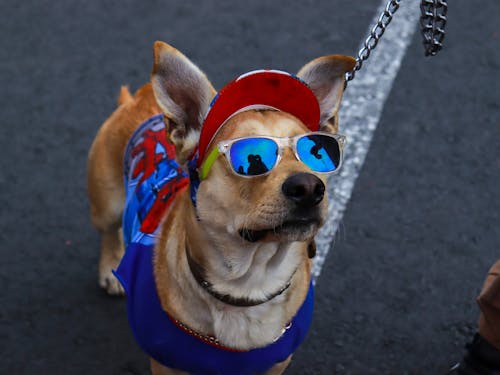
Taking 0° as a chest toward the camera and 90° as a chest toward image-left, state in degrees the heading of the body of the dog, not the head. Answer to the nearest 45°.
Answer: approximately 315°
